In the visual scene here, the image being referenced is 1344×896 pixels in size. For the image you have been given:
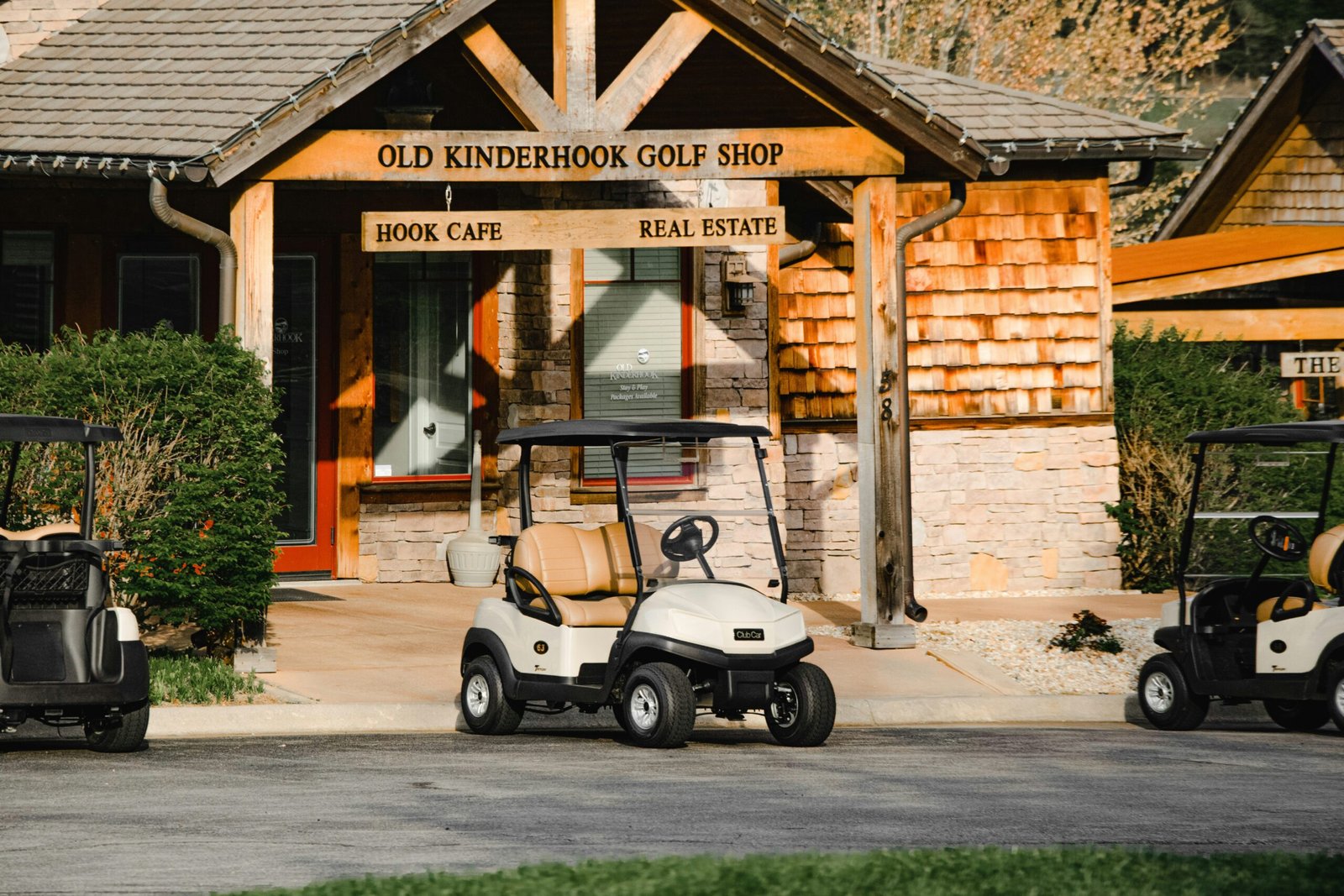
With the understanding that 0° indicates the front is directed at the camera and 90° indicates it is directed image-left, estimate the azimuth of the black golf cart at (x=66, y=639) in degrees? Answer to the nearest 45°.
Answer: approximately 180°

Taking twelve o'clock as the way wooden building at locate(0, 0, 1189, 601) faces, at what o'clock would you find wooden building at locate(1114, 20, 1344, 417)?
wooden building at locate(1114, 20, 1344, 417) is roughly at 8 o'clock from wooden building at locate(0, 0, 1189, 601).

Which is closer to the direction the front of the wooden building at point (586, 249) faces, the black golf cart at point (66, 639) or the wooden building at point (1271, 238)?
the black golf cart

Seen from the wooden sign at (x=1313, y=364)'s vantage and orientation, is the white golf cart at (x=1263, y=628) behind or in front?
in front

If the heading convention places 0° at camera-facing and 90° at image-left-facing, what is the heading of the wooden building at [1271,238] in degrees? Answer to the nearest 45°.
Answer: approximately 45°

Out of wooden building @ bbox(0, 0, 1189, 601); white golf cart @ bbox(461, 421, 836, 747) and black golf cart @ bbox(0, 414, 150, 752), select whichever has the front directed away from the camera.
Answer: the black golf cart

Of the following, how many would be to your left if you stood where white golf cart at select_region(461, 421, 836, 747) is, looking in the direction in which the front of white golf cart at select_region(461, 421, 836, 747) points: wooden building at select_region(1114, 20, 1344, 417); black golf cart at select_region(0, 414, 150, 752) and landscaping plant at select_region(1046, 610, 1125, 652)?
2

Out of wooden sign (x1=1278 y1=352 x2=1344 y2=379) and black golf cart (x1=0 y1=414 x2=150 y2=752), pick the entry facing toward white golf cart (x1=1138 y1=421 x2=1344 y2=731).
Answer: the wooden sign
